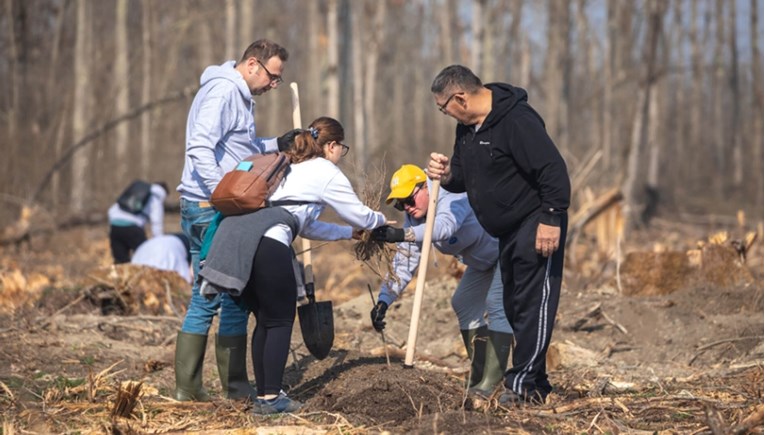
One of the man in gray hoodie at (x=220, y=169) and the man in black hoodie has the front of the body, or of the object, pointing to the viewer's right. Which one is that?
the man in gray hoodie

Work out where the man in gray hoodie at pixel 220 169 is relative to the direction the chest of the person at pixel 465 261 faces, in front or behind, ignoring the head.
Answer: in front

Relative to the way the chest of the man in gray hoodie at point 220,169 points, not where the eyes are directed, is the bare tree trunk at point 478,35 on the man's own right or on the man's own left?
on the man's own left

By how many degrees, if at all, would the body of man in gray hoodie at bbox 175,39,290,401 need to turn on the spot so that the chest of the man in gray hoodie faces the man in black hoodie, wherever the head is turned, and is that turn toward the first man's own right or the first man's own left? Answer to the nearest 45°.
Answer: approximately 45° to the first man's own right

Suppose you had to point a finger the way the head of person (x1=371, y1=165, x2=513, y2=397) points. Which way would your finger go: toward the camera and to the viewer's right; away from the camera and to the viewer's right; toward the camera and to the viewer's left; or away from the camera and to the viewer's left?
toward the camera and to the viewer's left

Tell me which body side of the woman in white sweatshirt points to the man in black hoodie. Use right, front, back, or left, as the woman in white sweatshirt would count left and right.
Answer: front

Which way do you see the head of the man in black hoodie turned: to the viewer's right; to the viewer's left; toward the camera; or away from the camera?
to the viewer's left

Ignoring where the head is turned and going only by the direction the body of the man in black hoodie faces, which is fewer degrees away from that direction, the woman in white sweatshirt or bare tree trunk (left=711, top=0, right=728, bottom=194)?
the woman in white sweatshirt

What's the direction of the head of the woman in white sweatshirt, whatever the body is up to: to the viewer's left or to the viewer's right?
to the viewer's right

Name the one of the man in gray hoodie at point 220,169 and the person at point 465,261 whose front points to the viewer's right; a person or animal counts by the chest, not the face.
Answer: the man in gray hoodie

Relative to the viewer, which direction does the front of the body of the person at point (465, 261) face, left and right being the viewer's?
facing the viewer and to the left of the viewer

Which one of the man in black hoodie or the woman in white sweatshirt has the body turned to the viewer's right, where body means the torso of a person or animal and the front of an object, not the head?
the woman in white sweatshirt
